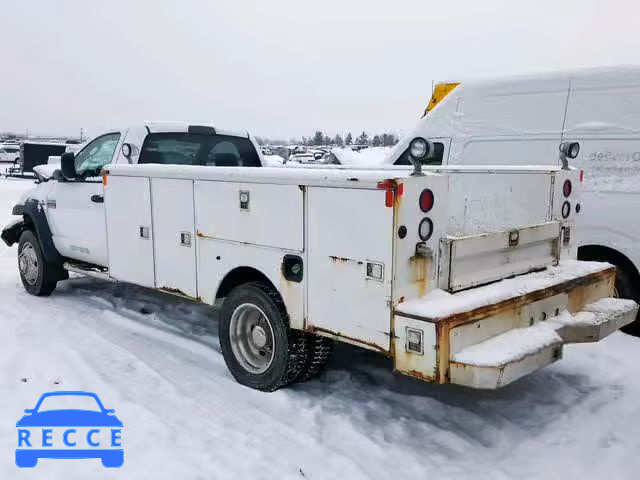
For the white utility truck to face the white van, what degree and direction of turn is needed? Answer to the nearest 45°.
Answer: approximately 90° to its right

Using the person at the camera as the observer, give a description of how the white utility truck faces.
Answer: facing away from the viewer and to the left of the viewer

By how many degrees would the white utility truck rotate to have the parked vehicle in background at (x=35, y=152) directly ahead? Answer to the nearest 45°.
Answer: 0° — it already faces it

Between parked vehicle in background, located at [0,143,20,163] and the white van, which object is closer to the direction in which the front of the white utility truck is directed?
the parked vehicle in background

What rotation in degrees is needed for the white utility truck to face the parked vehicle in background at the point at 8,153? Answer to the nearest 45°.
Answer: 0° — it already faces it
